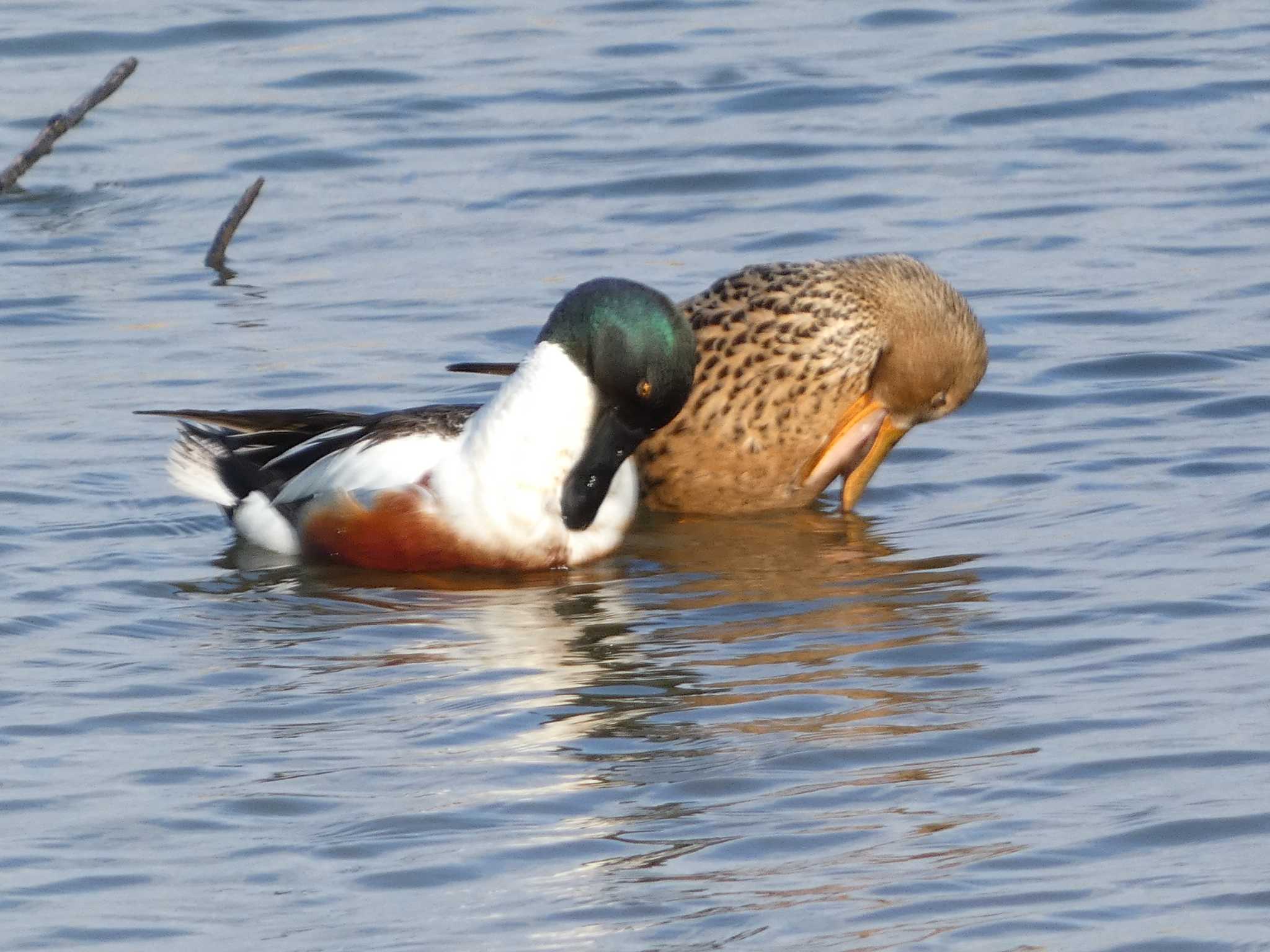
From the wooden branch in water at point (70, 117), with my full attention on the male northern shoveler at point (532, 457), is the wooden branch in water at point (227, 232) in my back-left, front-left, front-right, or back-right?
front-left

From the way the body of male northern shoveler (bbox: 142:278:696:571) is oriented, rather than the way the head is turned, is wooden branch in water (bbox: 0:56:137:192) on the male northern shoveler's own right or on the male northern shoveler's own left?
on the male northern shoveler's own left

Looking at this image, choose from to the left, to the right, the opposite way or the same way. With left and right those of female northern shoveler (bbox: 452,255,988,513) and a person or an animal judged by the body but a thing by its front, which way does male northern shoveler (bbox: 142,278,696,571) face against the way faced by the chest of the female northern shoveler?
the same way

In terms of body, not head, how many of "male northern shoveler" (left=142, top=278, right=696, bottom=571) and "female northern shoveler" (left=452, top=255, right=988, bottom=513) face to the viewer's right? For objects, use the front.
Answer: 2

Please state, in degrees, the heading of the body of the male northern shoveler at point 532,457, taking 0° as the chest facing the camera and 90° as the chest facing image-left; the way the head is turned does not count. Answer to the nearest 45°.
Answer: approximately 270°

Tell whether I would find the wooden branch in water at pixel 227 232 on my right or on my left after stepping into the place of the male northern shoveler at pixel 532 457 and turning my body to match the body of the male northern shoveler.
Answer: on my left

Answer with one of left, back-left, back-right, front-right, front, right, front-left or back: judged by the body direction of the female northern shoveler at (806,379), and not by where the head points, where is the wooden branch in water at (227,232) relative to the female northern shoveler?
back-left

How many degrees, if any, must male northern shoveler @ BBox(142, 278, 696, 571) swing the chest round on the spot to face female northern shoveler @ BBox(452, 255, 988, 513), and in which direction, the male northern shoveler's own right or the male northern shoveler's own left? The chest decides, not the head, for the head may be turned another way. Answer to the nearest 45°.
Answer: approximately 45° to the male northern shoveler's own left

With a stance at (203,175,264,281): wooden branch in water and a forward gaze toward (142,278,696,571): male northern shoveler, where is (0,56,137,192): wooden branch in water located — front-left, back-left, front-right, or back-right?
back-right

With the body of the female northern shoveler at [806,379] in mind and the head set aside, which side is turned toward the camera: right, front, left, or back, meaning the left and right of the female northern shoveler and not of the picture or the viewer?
right

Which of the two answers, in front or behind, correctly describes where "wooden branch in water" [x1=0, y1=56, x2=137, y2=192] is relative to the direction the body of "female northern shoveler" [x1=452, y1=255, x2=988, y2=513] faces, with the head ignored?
behind

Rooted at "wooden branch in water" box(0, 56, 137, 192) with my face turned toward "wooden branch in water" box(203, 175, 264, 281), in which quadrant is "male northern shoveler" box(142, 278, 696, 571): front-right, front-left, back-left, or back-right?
front-right
